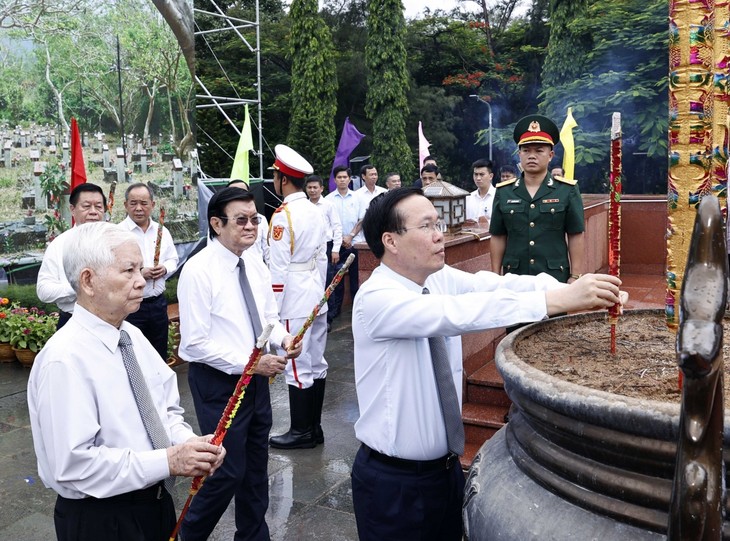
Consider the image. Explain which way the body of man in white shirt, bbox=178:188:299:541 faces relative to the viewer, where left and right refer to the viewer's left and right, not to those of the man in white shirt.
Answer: facing the viewer and to the right of the viewer

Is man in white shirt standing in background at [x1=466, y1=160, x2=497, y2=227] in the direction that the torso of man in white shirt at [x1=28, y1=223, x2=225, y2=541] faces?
no

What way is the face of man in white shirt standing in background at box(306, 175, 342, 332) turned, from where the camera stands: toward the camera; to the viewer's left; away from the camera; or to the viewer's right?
toward the camera

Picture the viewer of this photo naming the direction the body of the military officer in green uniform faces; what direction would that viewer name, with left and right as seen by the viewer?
facing the viewer

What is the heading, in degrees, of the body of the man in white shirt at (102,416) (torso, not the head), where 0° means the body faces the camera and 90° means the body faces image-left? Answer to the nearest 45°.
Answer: approximately 315°

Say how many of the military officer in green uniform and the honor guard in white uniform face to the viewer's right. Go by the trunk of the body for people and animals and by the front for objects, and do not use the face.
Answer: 0

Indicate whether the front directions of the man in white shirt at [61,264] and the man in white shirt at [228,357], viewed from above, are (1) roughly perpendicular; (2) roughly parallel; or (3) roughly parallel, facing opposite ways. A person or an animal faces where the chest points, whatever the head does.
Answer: roughly parallel

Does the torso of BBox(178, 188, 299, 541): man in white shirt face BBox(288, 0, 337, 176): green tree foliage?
no

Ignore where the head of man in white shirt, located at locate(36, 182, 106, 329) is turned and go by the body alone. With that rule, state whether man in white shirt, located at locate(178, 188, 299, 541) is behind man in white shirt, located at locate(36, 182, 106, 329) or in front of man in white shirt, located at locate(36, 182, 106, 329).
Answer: in front

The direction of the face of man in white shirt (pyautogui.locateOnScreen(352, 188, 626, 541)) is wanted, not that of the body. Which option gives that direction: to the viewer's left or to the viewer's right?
to the viewer's right

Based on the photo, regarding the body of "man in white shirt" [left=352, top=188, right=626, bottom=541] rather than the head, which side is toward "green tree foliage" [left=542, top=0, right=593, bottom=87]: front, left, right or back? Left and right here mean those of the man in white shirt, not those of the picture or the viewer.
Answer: left

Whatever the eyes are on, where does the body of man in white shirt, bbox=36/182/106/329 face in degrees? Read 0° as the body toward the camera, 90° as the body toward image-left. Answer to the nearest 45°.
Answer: approximately 315°
